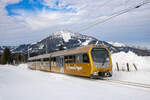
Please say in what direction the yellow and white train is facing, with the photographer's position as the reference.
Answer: facing the viewer and to the right of the viewer

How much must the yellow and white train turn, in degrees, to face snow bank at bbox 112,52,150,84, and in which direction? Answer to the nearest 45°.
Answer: approximately 90° to its left
